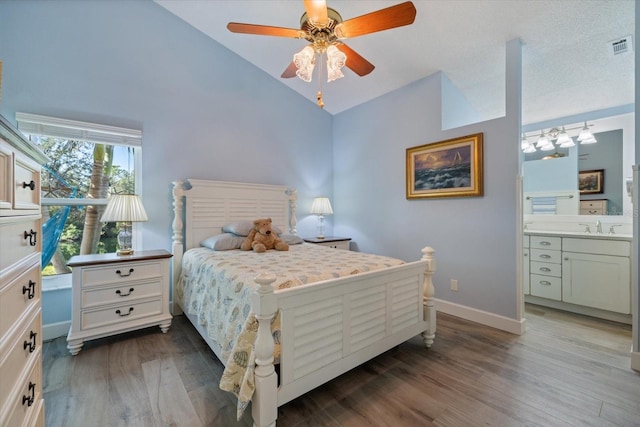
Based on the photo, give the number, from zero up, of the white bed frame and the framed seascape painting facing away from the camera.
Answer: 0

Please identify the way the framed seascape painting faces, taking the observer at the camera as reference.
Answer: facing the viewer and to the left of the viewer

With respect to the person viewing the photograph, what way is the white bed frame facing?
facing the viewer and to the right of the viewer

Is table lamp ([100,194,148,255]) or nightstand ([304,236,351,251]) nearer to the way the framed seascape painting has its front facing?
the table lamp

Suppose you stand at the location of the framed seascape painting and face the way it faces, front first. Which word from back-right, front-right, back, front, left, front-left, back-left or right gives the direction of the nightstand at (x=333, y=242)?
front-right

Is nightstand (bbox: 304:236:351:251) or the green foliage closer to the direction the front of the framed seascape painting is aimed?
the green foliage

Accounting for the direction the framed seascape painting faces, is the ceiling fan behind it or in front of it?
in front

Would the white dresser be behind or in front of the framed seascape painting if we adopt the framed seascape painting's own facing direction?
in front

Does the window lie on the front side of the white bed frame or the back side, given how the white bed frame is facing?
on the back side

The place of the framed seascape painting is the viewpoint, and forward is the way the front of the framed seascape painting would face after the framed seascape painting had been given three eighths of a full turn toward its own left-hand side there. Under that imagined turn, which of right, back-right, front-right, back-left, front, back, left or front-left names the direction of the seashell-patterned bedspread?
back-right

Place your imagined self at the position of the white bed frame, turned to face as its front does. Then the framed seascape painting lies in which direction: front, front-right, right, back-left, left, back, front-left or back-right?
left

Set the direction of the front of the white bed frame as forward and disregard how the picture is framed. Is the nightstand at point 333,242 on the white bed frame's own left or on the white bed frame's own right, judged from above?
on the white bed frame's own left

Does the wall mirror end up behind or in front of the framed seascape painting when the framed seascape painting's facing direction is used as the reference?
behind
